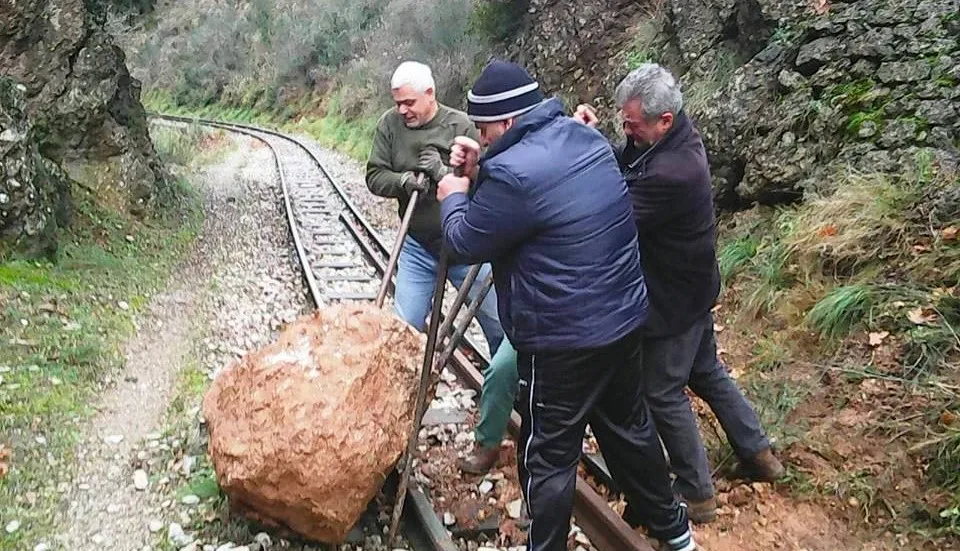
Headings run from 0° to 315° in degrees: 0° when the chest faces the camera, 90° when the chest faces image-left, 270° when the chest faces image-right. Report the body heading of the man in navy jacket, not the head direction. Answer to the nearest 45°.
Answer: approximately 135°

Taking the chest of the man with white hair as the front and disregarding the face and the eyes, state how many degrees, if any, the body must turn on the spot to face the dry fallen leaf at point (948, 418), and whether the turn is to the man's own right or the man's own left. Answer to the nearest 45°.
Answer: approximately 90° to the man's own left

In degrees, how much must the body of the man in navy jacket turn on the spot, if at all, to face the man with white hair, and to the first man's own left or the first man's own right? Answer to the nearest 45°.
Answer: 0° — they already face them

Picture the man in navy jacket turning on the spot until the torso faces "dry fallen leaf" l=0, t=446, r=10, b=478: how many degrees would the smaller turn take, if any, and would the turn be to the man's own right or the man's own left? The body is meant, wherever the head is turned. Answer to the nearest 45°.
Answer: approximately 45° to the man's own left

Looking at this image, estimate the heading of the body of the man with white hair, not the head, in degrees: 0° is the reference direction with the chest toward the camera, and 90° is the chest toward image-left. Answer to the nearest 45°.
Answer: approximately 45°

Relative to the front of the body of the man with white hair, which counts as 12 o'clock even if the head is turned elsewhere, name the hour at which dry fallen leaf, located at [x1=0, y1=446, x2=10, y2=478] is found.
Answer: The dry fallen leaf is roughly at 1 o'clock from the man with white hair.

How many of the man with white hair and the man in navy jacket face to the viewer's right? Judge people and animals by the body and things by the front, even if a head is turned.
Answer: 0

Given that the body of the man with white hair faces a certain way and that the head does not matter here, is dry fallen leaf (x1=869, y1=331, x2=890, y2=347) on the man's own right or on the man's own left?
on the man's own left

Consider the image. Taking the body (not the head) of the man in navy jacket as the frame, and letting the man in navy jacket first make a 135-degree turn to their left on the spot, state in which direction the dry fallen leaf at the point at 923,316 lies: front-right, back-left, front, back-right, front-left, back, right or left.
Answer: back-left

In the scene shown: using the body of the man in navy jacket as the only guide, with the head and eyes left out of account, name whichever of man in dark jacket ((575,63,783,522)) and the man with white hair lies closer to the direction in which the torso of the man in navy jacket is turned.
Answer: the man with white hair

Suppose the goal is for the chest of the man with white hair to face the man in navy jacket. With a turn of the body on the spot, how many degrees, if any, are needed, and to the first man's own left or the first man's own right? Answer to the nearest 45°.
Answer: approximately 45° to the first man's own left

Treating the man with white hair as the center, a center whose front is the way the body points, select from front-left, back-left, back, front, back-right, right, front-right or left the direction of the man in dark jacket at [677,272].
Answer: left
